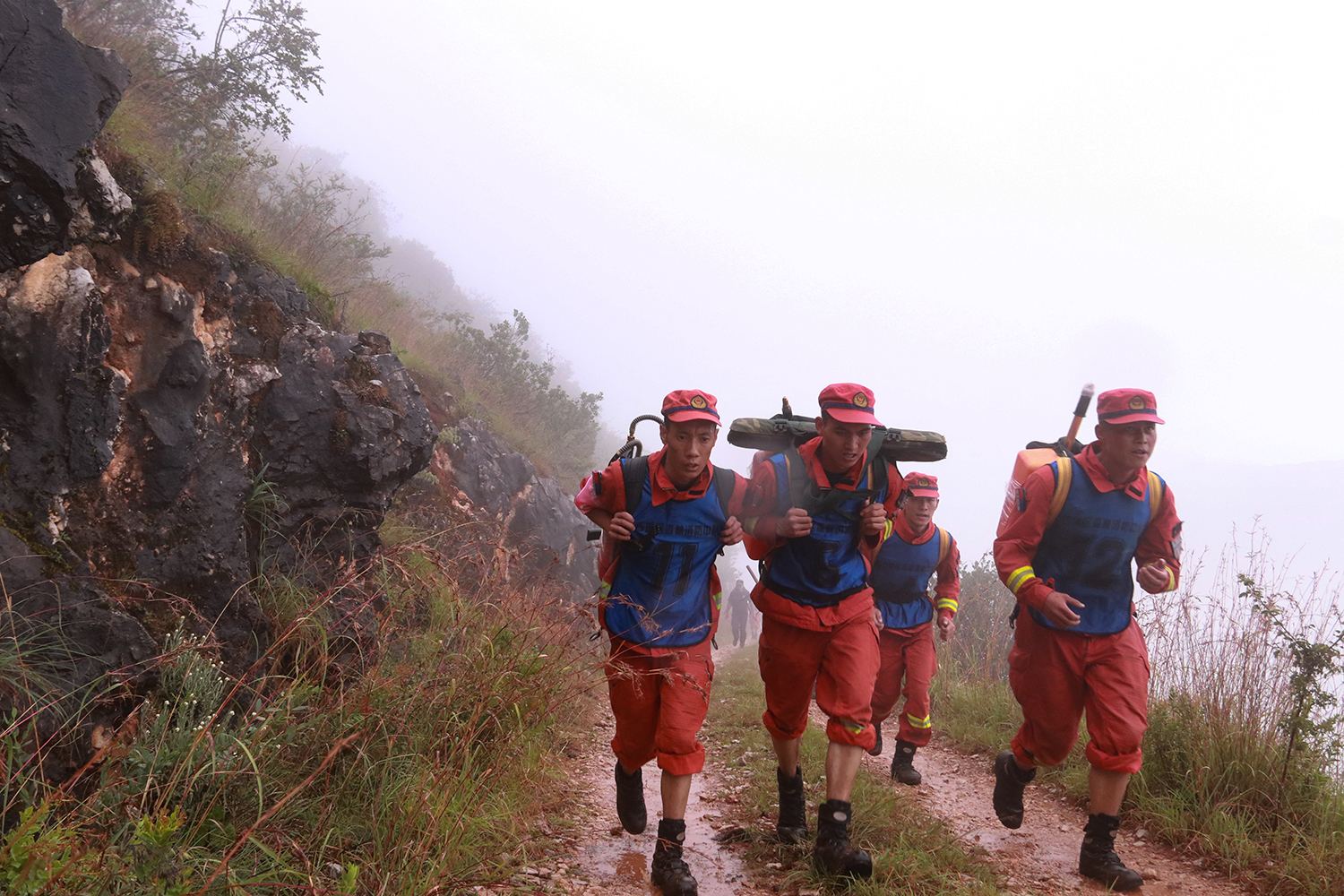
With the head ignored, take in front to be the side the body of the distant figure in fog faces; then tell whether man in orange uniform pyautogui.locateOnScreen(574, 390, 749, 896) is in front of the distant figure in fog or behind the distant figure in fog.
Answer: in front

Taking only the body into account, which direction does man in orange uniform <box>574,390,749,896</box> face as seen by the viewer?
toward the camera

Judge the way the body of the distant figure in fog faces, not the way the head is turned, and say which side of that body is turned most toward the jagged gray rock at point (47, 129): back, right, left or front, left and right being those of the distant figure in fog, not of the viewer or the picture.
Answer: front

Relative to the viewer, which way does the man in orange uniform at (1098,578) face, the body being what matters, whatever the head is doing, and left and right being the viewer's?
facing the viewer and to the right of the viewer

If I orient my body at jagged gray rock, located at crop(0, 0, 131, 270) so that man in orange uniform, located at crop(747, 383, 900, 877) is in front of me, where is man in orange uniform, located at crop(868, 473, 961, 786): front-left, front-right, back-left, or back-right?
front-left

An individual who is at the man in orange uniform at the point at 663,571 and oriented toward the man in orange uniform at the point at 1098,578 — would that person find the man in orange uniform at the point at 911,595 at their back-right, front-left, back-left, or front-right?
front-left

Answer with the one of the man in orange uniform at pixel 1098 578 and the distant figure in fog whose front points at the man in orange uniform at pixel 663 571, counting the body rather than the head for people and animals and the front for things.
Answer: the distant figure in fog

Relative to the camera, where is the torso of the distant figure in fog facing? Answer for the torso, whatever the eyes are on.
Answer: toward the camera

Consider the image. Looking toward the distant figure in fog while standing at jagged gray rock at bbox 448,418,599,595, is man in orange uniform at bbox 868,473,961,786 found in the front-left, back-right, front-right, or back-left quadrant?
back-right

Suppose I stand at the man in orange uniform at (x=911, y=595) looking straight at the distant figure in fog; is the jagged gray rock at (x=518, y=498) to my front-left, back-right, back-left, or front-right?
front-left
